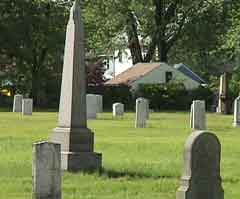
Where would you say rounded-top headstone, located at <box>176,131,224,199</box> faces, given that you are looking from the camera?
facing the viewer and to the right of the viewer

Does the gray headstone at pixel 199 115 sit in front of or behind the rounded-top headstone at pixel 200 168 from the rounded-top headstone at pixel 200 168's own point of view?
behind

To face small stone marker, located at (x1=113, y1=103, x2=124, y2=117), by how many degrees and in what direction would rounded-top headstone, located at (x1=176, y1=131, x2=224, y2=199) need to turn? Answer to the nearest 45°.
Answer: approximately 135° to its left

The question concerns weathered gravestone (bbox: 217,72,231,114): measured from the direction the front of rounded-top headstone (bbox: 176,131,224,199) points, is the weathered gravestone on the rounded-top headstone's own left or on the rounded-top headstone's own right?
on the rounded-top headstone's own left

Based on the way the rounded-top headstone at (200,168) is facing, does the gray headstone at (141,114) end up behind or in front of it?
behind
